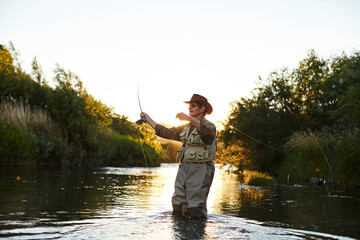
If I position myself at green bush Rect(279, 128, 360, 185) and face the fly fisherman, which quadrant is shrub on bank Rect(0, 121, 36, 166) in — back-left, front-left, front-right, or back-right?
front-right

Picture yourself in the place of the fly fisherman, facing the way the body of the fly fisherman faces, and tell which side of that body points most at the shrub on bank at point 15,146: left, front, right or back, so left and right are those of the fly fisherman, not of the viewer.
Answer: right

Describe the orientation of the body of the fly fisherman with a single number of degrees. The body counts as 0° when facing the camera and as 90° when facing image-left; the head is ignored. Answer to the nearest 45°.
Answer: approximately 45°

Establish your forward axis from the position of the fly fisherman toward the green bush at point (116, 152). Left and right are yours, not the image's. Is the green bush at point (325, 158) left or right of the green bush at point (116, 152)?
right

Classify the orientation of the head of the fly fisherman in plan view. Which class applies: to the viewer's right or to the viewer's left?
to the viewer's left

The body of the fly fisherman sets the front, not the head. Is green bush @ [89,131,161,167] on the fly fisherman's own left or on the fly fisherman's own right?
on the fly fisherman's own right

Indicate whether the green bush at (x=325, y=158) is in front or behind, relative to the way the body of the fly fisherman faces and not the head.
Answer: behind
